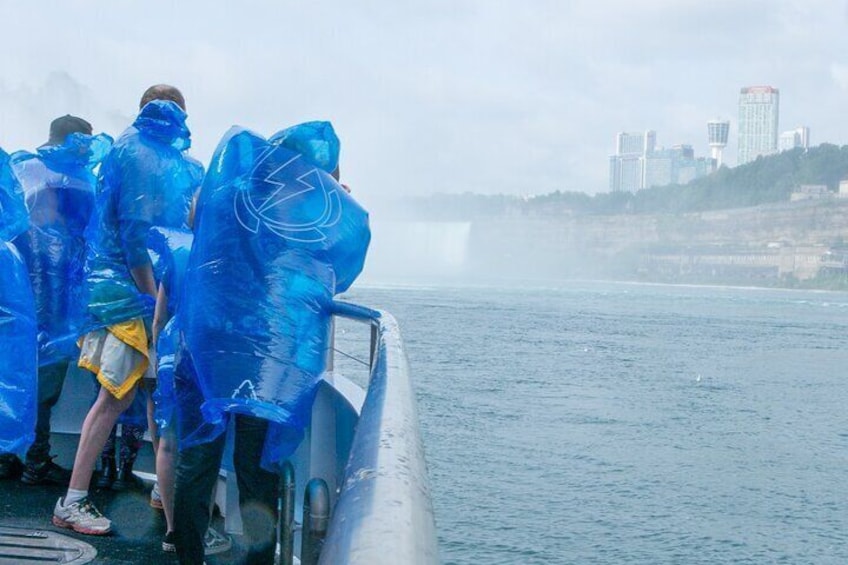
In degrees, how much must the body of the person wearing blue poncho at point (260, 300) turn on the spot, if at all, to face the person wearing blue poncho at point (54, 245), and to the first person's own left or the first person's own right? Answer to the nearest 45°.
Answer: approximately 90° to the first person's own left

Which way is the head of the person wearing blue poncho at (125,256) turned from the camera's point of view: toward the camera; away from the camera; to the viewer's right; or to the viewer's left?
away from the camera

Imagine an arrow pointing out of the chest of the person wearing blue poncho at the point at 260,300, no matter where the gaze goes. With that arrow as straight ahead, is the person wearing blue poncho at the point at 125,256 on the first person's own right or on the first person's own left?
on the first person's own left

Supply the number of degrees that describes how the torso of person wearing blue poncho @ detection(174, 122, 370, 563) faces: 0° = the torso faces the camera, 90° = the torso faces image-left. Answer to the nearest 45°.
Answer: approximately 225°
